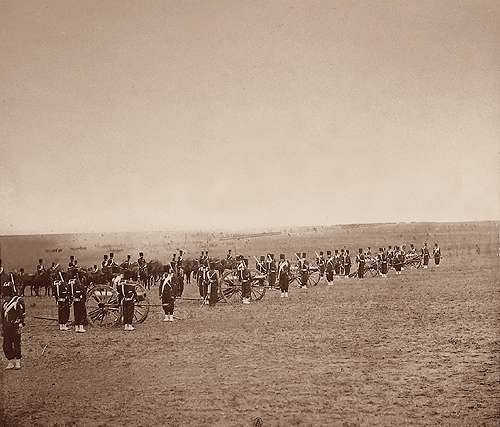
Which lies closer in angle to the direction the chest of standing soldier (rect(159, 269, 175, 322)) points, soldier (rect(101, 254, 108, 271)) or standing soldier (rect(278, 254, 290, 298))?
the standing soldier

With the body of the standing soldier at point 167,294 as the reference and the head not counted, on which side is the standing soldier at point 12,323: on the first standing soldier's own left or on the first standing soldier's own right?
on the first standing soldier's own right

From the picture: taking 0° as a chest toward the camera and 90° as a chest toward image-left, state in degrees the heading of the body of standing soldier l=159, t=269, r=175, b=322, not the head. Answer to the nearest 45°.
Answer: approximately 315°

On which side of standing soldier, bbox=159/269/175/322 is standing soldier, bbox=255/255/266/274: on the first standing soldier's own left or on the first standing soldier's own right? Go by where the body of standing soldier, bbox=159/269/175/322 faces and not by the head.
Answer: on the first standing soldier's own left
